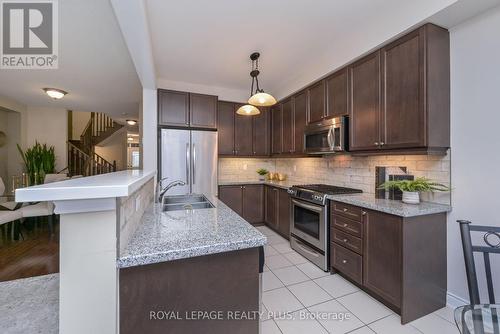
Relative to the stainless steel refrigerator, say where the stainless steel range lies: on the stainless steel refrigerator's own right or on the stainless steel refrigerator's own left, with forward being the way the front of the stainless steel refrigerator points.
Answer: on the stainless steel refrigerator's own left

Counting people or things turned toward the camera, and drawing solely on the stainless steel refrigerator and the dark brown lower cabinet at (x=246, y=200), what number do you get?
2

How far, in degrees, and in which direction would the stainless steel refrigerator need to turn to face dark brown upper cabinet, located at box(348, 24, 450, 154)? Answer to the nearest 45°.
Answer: approximately 45° to its left

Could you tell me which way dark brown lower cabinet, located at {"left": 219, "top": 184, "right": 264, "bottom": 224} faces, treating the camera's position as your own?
facing the viewer

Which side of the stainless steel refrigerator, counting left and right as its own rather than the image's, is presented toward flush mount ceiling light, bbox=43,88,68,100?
right

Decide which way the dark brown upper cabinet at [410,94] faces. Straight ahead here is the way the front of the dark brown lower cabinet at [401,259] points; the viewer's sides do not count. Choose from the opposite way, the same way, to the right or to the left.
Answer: the same way

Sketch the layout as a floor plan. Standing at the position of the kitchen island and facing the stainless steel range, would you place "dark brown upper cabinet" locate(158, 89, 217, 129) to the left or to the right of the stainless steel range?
left

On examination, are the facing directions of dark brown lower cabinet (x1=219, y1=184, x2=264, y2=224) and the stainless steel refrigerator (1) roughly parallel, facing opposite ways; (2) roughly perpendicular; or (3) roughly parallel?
roughly parallel

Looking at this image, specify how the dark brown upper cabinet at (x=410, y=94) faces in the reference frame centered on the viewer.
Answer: facing the viewer and to the left of the viewer

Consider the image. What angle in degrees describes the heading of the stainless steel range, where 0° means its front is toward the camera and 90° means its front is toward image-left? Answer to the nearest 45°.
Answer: approximately 45°

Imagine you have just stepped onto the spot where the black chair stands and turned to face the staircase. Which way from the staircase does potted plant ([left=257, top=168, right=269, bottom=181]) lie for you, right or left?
right

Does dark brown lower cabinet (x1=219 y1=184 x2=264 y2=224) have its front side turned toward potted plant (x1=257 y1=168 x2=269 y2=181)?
no

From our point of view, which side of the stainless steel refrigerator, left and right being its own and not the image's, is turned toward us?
front

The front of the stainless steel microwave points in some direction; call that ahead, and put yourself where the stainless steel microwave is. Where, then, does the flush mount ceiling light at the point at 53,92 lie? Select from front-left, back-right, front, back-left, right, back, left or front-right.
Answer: front-right

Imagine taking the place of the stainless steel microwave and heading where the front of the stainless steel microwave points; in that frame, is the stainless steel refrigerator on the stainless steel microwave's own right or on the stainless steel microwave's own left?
on the stainless steel microwave's own right
